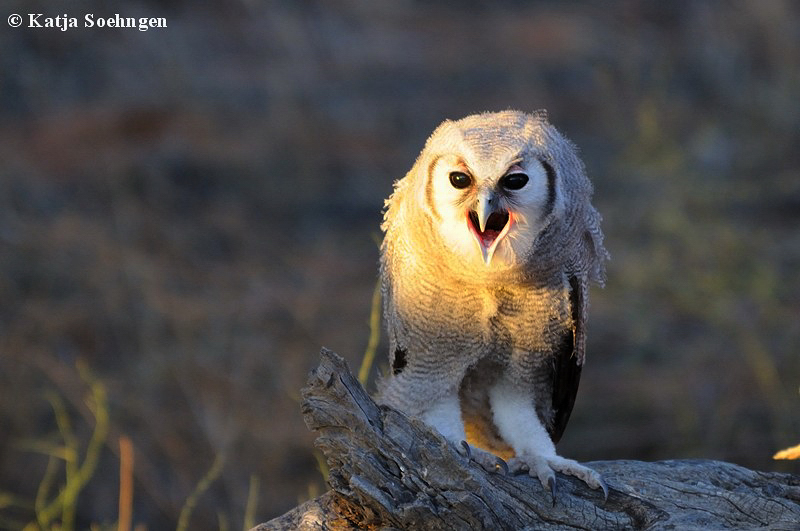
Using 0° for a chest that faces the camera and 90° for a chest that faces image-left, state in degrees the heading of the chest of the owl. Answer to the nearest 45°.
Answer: approximately 0°
